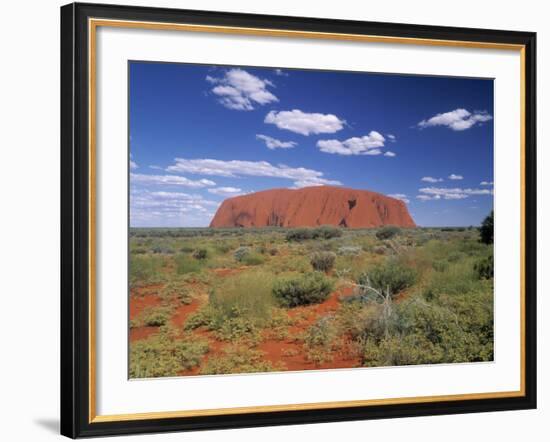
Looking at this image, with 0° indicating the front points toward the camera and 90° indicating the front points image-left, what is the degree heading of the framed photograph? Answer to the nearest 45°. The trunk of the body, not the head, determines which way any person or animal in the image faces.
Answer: approximately 315°
